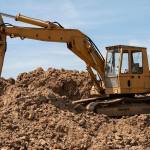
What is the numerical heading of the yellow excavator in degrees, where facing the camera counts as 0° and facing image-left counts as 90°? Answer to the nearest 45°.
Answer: approximately 45°
